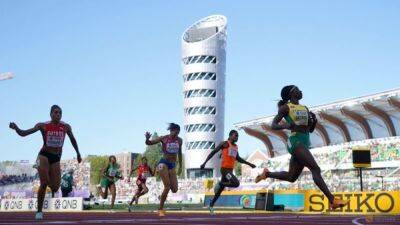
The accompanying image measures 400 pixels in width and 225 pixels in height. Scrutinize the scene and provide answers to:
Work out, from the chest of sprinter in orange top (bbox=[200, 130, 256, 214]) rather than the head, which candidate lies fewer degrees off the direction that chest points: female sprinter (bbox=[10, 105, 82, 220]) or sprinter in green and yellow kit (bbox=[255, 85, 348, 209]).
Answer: the sprinter in green and yellow kit

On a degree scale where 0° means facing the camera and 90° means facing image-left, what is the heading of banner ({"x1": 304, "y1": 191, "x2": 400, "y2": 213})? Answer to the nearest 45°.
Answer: approximately 0°

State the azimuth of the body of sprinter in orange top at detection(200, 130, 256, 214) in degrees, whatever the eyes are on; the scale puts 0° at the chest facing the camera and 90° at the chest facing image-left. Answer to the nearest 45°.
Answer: approximately 315°

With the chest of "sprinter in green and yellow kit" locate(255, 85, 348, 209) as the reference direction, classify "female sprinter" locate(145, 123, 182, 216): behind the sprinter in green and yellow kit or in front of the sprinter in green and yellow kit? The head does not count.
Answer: behind

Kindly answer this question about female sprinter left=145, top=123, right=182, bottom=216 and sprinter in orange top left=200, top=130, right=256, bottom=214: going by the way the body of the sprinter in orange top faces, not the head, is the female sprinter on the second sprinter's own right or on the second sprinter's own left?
on the second sprinter's own right
